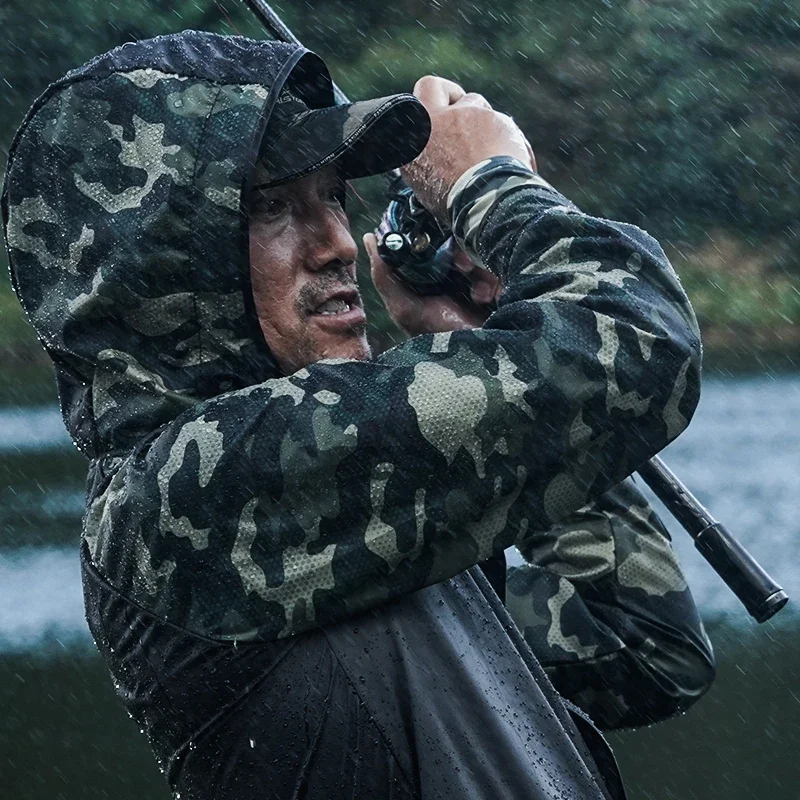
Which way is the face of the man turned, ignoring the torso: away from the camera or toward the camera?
toward the camera

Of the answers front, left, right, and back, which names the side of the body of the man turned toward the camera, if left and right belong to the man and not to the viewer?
right
